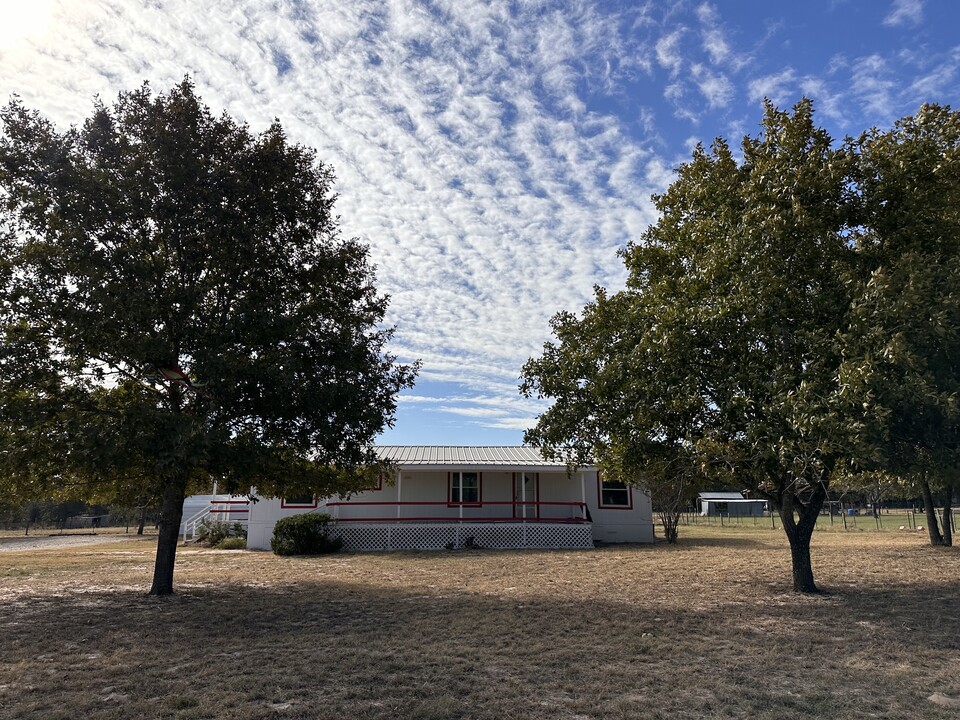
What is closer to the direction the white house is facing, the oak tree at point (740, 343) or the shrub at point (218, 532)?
the oak tree

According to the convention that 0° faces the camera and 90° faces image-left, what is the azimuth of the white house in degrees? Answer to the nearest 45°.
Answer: approximately 0°

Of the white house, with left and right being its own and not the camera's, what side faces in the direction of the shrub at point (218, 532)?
right

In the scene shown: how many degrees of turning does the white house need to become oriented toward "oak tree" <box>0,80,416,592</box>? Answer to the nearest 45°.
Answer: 0° — it already faces it

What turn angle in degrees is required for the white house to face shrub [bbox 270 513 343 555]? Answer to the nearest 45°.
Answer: approximately 45° to its right

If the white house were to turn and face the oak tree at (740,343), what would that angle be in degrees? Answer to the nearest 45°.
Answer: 0° — it already faces it

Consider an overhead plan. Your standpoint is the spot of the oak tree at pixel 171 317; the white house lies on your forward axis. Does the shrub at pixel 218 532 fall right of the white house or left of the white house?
left

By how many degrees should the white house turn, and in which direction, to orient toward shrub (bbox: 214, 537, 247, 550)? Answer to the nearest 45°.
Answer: approximately 90° to its right
